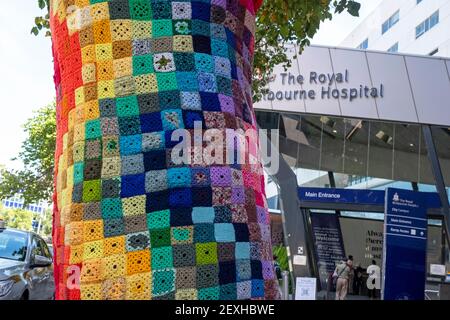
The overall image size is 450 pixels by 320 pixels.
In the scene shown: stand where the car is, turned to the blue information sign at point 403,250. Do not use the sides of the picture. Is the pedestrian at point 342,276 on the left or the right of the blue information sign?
left

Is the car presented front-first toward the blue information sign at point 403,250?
no

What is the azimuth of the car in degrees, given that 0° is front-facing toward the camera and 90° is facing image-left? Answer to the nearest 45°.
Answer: approximately 45°

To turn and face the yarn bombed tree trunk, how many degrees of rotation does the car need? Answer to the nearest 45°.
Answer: approximately 45° to its left

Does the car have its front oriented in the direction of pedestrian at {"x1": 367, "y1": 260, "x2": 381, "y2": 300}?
no

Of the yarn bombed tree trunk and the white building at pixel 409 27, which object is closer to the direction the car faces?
the yarn bombed tree trunk

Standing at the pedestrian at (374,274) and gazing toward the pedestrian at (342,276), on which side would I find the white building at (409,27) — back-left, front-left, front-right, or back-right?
back-right

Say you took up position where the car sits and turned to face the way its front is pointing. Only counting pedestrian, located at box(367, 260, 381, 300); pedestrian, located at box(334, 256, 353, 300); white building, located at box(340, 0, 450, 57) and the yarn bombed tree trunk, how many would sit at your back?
3

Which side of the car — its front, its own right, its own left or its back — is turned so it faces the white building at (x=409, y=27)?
back

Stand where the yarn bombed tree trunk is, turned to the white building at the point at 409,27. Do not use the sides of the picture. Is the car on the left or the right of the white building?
left

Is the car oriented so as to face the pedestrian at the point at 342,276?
no
